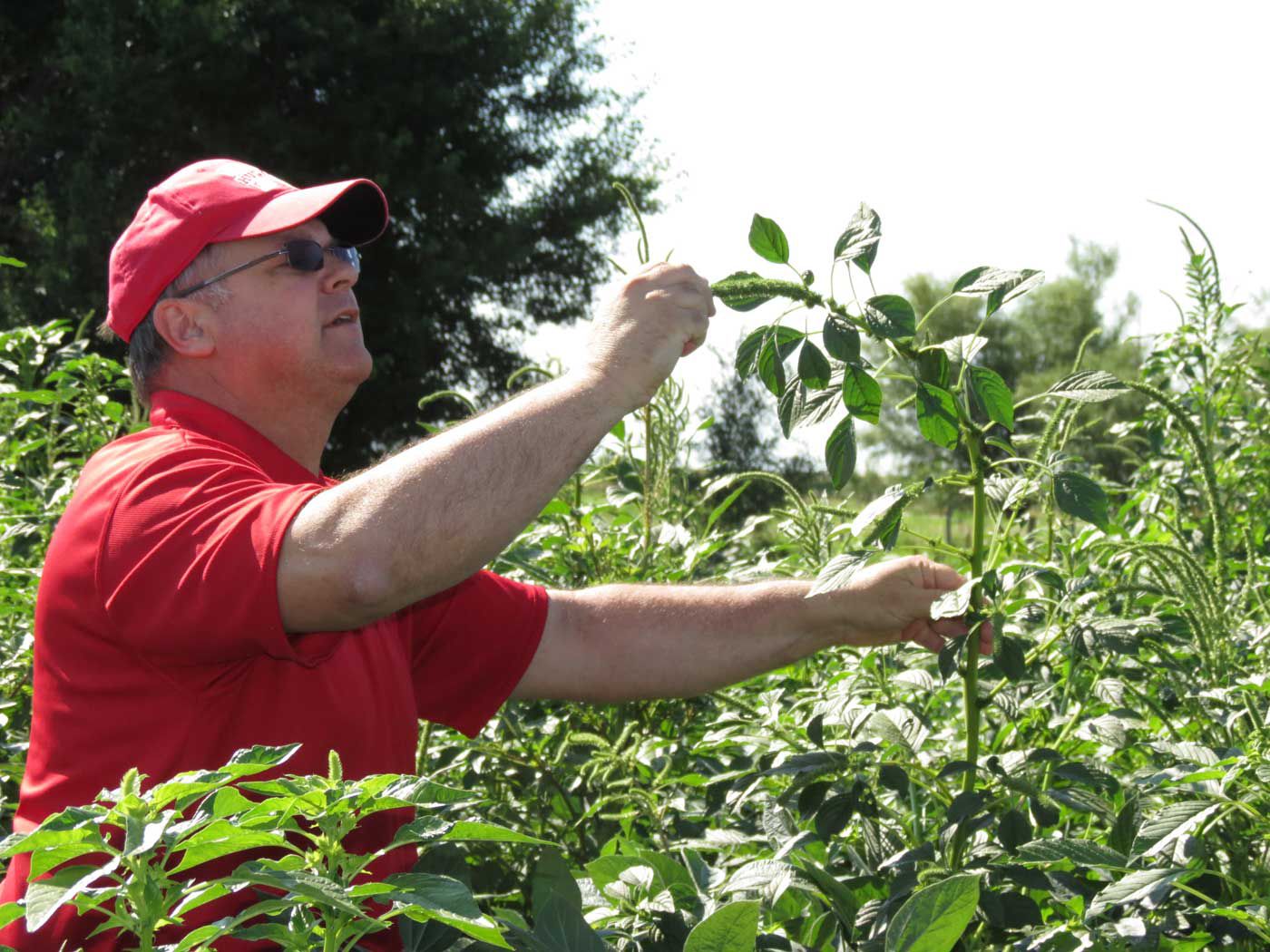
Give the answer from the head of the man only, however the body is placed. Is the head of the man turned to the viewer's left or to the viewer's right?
to the viewer's right

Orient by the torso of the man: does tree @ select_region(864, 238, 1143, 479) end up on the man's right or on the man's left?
on the man's left

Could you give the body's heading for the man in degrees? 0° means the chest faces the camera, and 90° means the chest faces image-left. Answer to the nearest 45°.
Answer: approximately 270°
